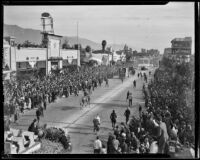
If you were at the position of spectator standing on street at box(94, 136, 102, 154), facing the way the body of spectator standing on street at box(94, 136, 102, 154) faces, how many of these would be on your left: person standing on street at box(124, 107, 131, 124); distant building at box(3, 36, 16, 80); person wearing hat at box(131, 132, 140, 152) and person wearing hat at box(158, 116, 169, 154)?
1

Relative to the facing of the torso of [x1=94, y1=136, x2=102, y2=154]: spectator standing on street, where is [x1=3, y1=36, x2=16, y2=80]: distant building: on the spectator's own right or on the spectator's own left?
on the spectator's own left

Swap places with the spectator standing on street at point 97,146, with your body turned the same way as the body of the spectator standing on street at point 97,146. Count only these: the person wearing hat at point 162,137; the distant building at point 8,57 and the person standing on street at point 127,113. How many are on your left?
1

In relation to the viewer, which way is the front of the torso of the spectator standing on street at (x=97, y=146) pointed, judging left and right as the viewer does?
facing away from the viewer

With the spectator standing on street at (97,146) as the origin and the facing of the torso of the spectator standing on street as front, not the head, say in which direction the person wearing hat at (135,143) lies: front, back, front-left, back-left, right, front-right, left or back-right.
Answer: right
